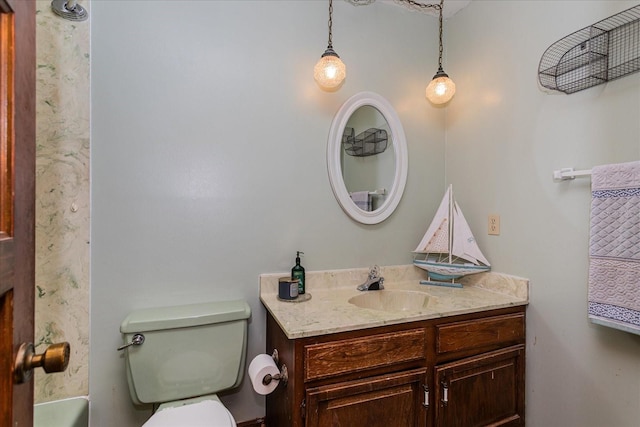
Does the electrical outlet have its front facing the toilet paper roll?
yes

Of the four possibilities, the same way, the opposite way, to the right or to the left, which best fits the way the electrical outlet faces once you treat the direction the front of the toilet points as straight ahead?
to the right

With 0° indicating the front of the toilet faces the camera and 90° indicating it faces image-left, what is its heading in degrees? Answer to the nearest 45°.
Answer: approximately 0°

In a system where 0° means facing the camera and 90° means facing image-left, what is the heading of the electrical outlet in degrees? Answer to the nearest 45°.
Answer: approximately 45°

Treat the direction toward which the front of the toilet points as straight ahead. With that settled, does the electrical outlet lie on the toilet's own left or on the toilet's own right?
on the toilet's own left

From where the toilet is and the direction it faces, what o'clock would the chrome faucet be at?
The chrome faucet is roughly at 9 o'clock from the toilet.
